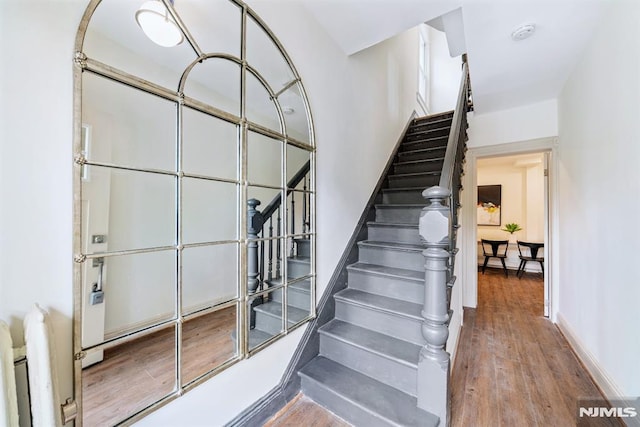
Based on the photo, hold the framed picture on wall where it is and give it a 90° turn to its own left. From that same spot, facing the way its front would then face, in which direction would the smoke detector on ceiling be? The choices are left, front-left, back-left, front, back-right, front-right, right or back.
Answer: right

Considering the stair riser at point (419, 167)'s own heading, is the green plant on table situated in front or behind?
behind

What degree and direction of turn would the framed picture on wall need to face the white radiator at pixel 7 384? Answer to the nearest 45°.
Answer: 0° — it already faces it

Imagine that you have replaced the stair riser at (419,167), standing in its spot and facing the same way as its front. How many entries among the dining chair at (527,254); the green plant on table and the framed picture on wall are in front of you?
0

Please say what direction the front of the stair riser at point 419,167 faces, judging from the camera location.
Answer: facing the viewer

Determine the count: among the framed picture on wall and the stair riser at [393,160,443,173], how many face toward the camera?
2

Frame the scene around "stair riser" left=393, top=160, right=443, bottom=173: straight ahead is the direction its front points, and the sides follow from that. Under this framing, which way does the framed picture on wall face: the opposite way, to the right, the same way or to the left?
the same way

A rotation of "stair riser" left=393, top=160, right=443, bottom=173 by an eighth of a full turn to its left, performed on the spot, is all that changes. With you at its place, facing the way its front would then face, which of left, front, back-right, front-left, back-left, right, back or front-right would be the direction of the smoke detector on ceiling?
front

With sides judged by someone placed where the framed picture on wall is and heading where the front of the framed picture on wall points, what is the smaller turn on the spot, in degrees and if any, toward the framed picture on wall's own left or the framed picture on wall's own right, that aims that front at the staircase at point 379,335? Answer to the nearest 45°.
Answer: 0° — it already faces it

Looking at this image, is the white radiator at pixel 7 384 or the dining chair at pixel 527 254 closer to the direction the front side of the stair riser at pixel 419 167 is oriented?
the white radiator

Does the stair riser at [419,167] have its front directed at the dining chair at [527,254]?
no

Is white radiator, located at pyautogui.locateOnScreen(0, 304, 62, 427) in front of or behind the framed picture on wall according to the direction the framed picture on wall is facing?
in front
